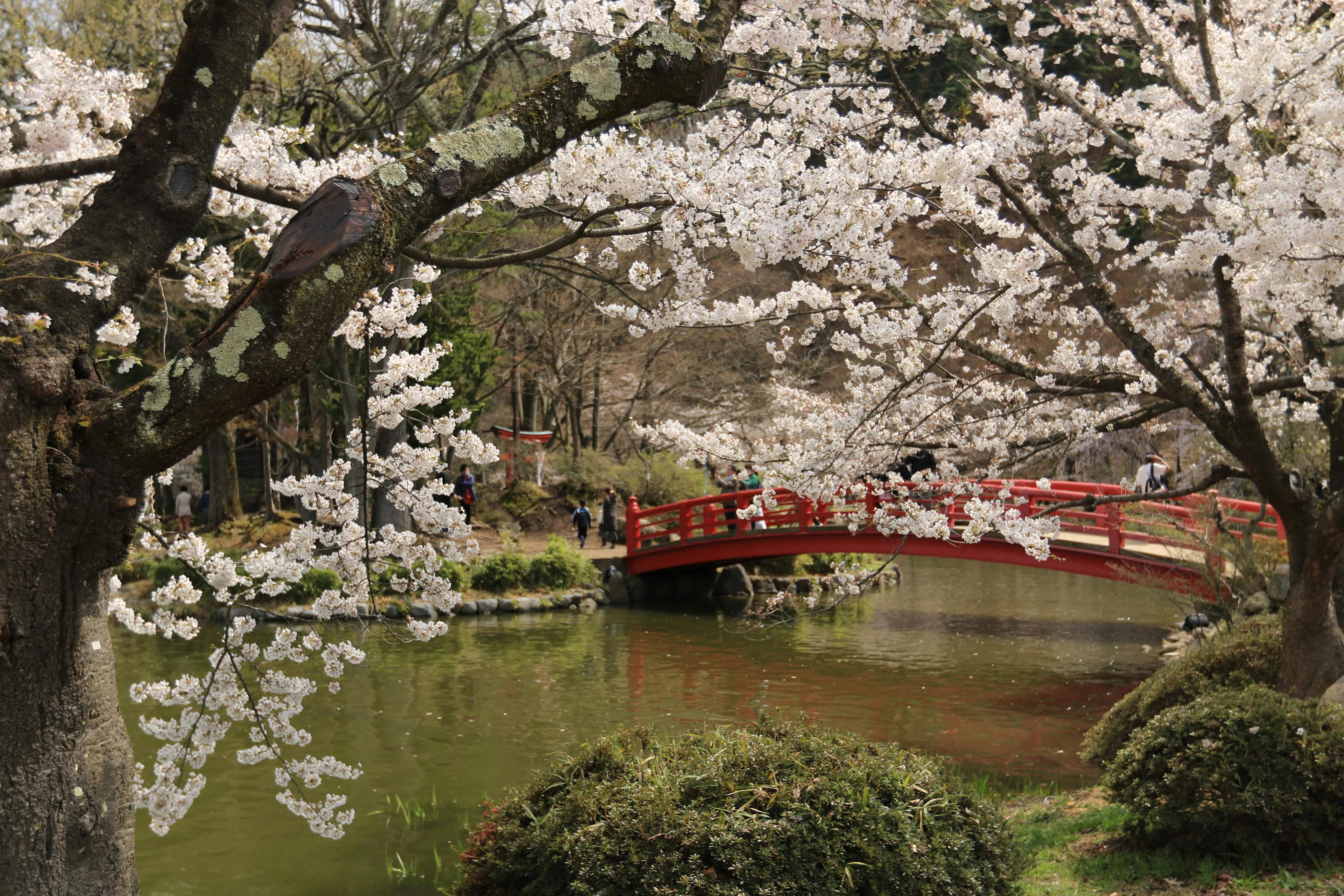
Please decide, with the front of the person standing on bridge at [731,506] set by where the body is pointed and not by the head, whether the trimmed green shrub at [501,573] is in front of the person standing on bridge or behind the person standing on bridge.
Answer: in front

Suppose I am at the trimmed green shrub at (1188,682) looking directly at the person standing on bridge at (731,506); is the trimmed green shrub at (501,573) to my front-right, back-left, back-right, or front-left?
front-left

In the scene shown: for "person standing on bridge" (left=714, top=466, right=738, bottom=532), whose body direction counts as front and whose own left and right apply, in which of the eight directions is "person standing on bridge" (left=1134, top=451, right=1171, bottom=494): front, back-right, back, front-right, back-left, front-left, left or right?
back-left

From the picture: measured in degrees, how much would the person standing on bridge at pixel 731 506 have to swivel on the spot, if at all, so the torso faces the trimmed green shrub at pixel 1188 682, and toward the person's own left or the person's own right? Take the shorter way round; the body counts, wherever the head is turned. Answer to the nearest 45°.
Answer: approximately 90° to the person's own left

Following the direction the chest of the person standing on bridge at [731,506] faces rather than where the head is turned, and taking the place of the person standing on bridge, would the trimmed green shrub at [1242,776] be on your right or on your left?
on your left

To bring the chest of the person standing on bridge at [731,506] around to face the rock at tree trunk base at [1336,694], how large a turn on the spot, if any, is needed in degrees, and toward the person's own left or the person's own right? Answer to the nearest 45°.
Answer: approximately 90° to the person's own left

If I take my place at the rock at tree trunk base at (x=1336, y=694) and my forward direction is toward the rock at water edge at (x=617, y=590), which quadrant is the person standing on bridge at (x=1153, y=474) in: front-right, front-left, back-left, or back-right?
front-right
